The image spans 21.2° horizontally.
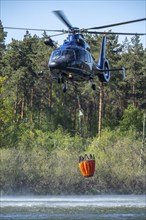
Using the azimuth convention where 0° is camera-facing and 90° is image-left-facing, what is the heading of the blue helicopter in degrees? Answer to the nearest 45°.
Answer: approximately 45°
